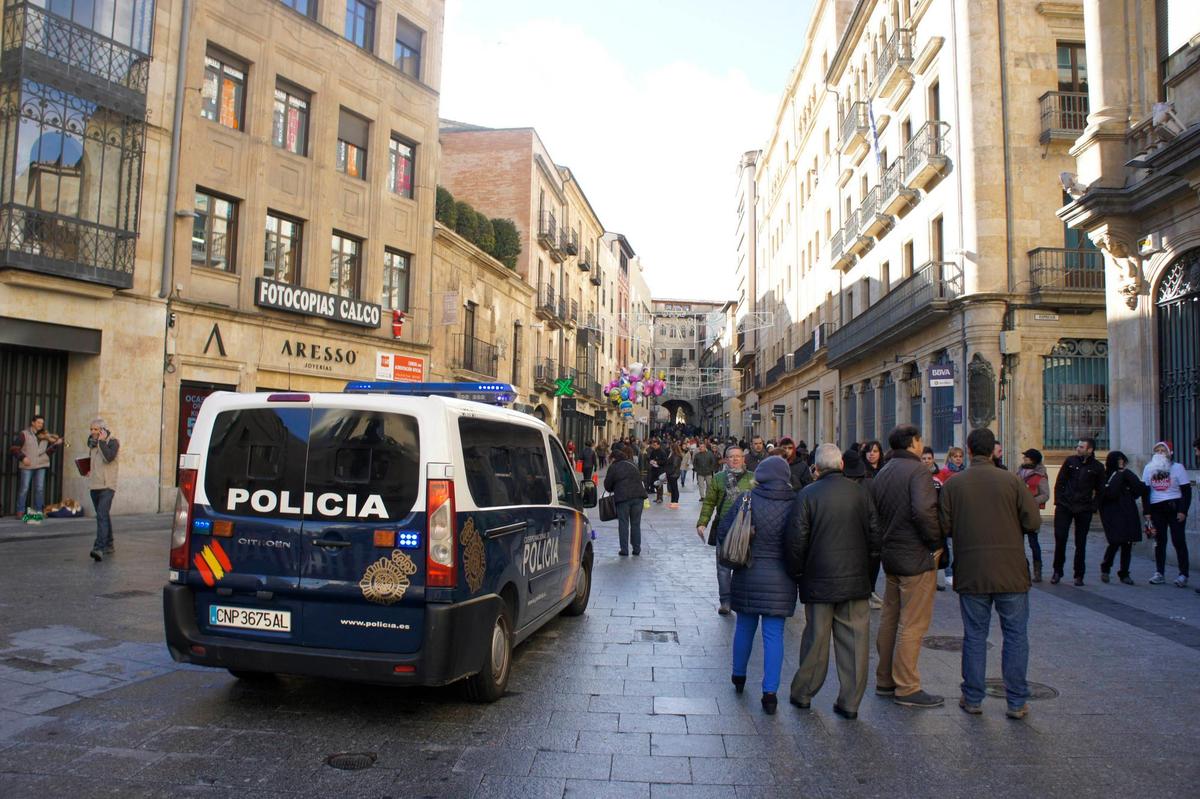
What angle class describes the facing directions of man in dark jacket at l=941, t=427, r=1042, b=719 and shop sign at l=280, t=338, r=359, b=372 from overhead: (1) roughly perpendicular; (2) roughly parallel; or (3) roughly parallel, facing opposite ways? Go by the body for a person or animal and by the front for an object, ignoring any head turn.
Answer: roughly perpendicular

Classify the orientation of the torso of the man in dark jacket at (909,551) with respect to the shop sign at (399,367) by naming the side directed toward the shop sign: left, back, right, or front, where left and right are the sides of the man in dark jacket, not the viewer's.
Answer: left

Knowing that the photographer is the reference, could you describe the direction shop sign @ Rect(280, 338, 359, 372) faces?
facing the viewer and to the right of the viewer

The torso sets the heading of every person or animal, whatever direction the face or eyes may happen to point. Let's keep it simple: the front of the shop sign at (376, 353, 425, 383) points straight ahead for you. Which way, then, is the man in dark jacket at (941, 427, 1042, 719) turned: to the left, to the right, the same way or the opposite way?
to the left

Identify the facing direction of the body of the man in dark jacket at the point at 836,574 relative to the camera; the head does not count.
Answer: away from the camera

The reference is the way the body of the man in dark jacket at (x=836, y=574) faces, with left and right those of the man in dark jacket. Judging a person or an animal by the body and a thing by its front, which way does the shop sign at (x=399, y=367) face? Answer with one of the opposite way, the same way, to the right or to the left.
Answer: to the right

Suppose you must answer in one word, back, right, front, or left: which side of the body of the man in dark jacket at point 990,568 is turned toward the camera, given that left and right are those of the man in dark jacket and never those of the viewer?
back

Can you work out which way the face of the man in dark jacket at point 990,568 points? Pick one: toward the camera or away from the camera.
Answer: away from the camera

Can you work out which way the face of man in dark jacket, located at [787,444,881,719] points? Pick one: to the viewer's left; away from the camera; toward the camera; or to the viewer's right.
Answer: away from the camera

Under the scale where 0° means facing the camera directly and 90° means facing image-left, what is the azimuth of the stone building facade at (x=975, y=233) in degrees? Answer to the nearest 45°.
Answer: approximately 45°
